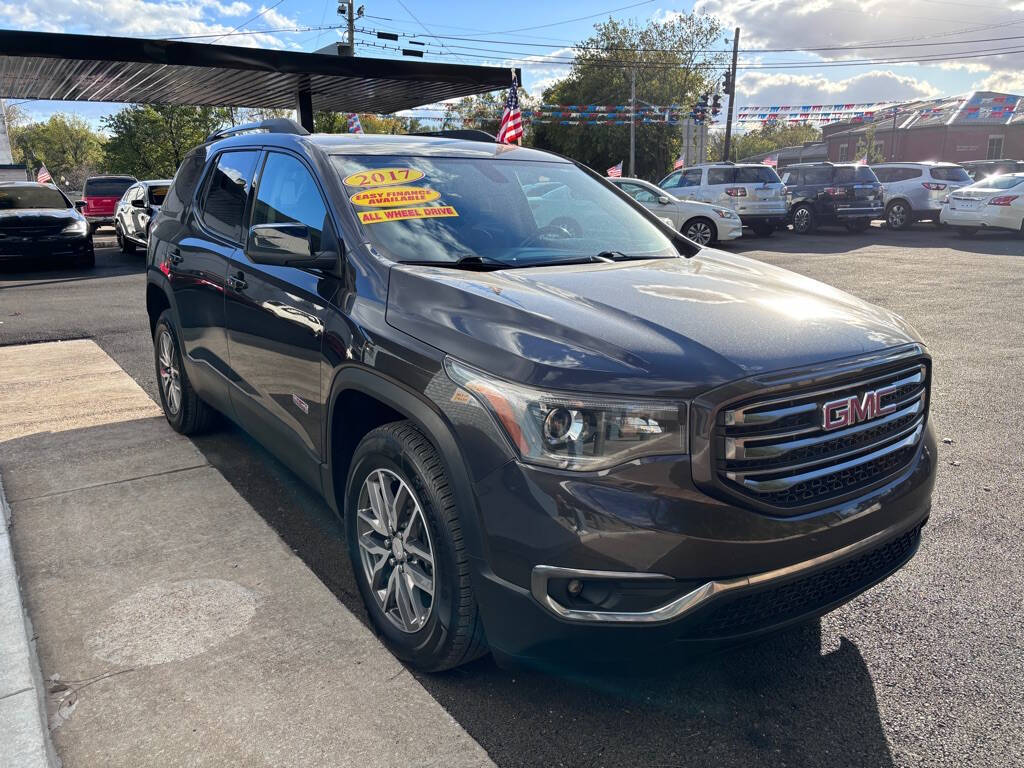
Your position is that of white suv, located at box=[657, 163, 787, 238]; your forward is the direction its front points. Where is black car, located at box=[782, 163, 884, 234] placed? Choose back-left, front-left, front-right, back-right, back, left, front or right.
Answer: right

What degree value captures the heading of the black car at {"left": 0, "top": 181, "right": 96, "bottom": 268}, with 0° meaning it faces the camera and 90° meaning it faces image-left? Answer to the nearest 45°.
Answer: approximately 0°

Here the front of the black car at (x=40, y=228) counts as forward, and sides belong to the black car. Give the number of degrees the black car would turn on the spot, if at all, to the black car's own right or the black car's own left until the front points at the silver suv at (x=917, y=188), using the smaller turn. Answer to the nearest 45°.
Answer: approximately 90° to the black car's own left

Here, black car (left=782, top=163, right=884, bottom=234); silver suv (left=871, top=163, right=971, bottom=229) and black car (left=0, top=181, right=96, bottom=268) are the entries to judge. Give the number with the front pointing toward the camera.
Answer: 1

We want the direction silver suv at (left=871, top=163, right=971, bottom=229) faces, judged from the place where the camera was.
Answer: facing away from the viewer and to the left of the viewer

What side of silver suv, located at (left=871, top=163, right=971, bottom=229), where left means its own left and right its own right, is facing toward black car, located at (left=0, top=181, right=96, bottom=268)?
left

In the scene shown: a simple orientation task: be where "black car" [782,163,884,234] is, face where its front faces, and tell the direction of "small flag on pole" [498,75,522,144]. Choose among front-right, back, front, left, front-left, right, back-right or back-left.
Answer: left

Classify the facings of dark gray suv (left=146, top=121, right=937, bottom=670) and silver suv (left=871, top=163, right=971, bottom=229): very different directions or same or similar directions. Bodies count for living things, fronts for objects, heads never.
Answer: very different directions

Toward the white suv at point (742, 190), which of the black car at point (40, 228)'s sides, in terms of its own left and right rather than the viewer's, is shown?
left

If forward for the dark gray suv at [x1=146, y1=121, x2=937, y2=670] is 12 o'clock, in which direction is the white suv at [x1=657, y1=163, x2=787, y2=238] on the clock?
The white suv is roughly at 8 o'clock from the dark gray suv.

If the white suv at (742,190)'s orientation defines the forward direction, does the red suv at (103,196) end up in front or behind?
in front

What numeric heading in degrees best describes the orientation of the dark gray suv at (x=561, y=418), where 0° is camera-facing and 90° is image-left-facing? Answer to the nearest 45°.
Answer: approximately 315°

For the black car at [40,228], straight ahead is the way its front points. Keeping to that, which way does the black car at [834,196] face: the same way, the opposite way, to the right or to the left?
the opposite way

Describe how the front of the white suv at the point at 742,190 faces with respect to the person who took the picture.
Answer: facing away from the viewer and to the left of the viewer

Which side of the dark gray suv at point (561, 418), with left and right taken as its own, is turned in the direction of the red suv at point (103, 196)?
back
